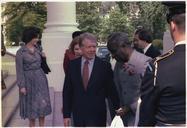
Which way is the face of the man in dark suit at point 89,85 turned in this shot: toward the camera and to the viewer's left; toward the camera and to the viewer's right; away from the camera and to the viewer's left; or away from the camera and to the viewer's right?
toward the camera and to the viewer's right

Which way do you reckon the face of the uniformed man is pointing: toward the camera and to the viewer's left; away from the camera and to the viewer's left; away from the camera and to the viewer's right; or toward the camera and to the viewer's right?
away from the camera and to the viewer's left

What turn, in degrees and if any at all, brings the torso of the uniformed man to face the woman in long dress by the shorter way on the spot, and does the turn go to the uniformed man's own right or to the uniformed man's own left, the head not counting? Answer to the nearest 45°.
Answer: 0° — they already face them

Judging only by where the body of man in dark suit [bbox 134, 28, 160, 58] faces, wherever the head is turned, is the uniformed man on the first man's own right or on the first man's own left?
on the first man's own left

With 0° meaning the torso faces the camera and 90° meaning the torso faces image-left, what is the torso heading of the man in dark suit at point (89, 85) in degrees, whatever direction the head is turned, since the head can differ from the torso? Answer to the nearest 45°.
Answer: approximately 0°
